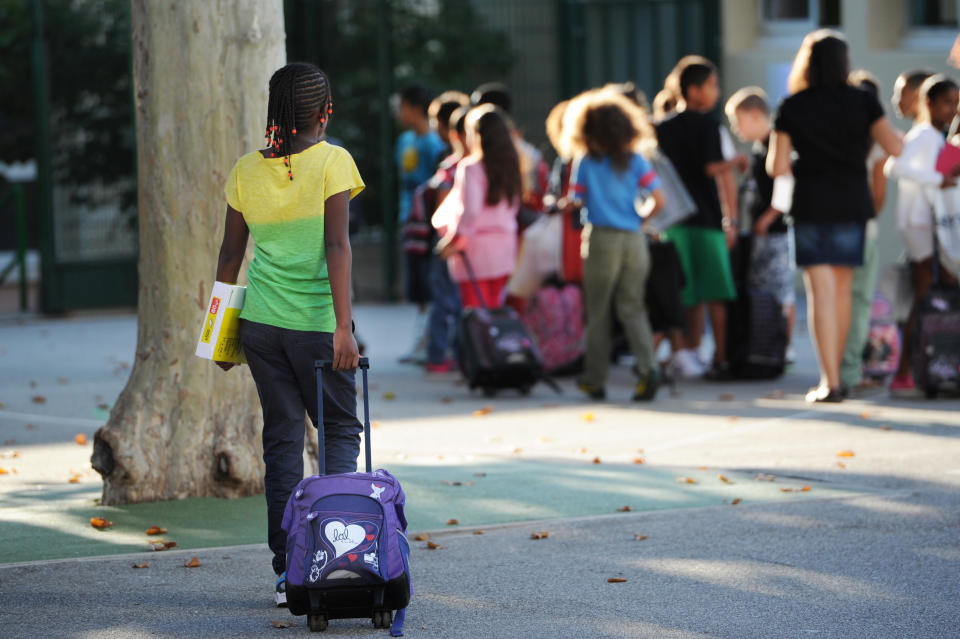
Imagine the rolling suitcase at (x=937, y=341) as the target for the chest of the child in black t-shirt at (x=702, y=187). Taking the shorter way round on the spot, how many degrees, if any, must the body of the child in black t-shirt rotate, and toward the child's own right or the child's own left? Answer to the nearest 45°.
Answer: approximately 45° to the child's own right

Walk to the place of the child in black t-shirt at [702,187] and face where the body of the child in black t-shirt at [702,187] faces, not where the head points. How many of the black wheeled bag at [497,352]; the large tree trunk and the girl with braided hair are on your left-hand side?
0
